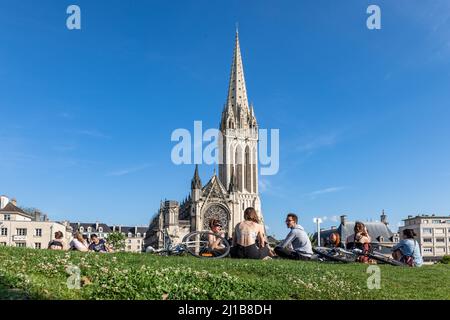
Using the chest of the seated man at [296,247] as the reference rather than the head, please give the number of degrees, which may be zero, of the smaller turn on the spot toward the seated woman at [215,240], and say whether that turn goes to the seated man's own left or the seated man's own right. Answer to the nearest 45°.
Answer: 0° — they already face them

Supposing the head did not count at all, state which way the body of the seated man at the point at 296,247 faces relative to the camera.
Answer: to the viewer's left

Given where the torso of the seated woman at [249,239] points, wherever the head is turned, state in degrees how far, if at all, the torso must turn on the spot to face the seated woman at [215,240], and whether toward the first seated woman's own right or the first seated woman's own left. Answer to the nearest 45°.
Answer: approximately 45° to the first seated woman's own left

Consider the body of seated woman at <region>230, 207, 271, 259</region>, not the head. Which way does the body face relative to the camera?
away from the camera

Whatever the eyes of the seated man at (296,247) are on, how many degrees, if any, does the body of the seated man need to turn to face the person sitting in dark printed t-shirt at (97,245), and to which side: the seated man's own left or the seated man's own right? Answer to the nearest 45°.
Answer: approximately 45° to the seated man's own right

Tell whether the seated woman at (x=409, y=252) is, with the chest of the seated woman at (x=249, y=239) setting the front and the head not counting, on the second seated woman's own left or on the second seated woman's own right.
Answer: on the second seated woman's own right

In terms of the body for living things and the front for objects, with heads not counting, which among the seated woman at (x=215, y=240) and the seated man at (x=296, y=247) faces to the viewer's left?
the seated man

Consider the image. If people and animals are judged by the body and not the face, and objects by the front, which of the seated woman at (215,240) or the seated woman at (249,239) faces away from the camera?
the seated woman at (249,239)
